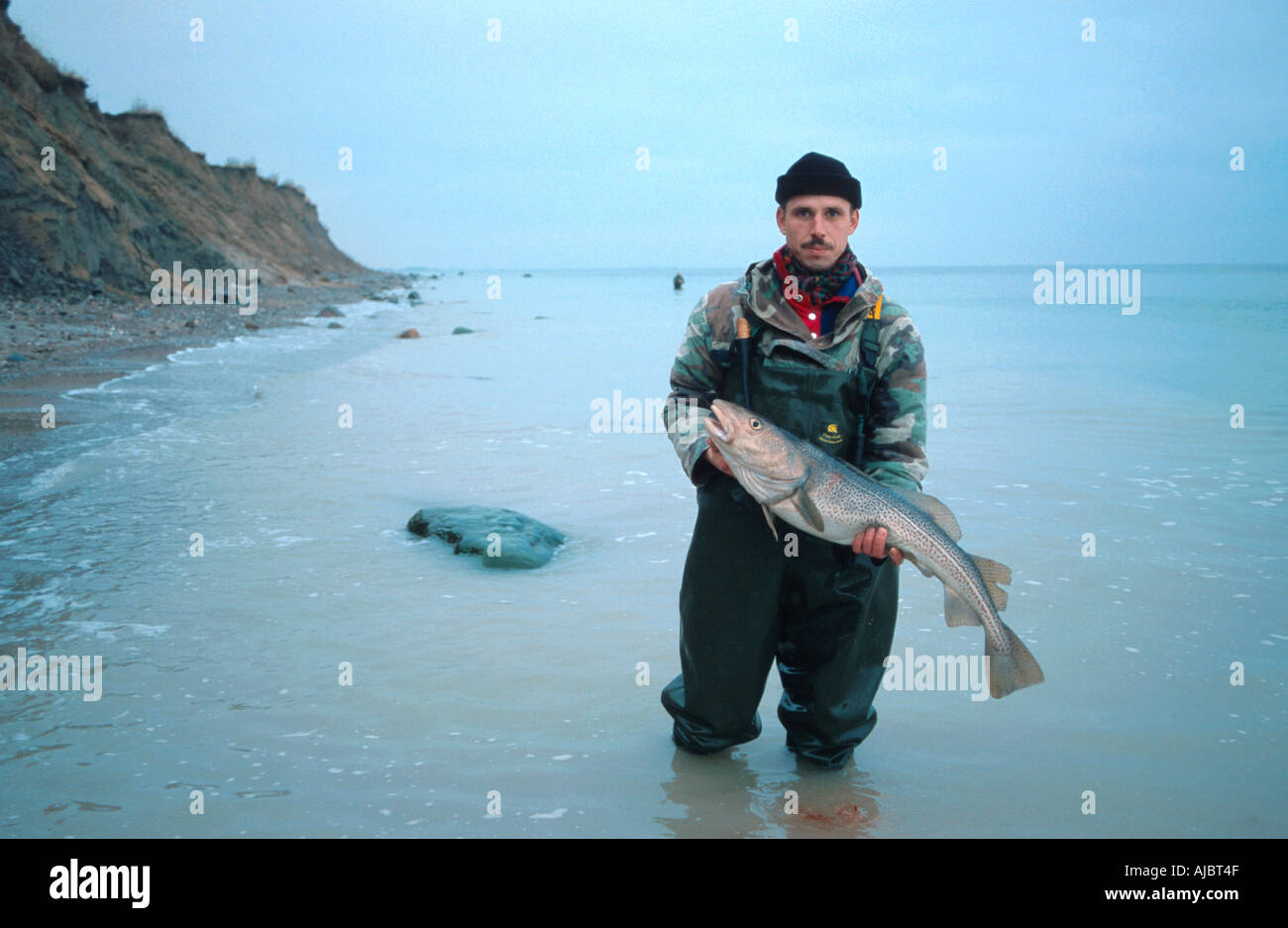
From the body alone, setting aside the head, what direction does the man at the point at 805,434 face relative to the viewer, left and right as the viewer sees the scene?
facing the viewer

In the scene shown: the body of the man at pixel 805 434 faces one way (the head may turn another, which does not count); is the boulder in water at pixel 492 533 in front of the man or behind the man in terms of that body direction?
behind
